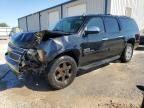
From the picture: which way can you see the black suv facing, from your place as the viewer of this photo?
facing the viewer and to the left of the viewer

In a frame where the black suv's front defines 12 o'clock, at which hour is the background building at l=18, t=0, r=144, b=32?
The background building is roughly at 5 o'clock from the black suv.
